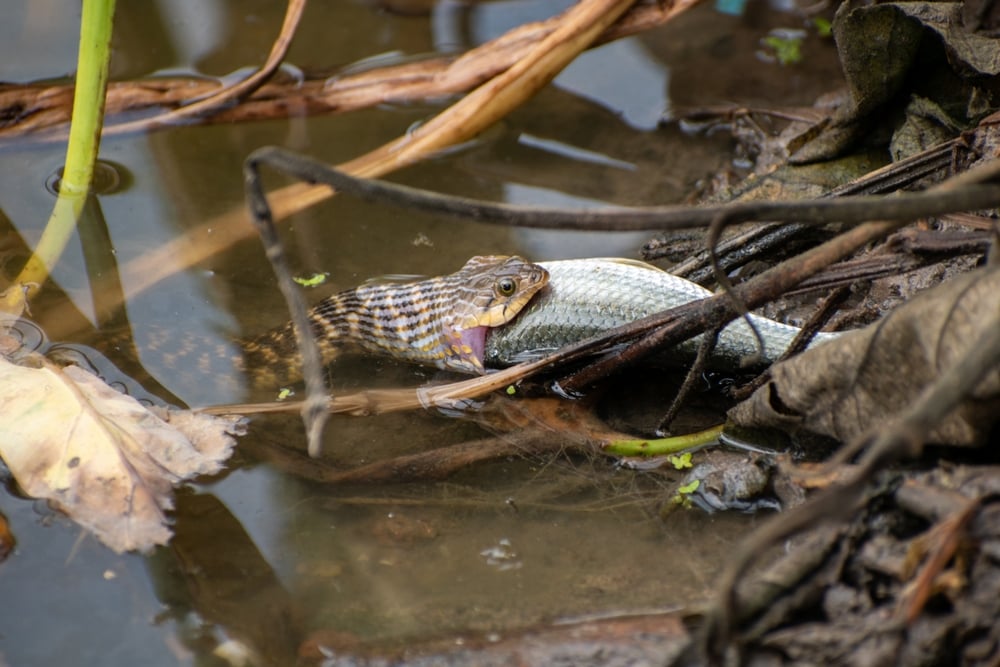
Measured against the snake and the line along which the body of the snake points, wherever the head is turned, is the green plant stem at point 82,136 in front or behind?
behind

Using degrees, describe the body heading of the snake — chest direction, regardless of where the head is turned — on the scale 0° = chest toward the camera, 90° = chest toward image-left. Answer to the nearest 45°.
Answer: approximately 270°

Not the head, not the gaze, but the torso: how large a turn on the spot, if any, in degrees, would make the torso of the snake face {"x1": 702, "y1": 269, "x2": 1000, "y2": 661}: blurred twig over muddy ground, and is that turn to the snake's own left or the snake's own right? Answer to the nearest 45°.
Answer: approximately 90° to the snake's own right

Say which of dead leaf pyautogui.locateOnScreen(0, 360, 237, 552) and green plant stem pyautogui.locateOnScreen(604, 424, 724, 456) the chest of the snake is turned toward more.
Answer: the green plant stem

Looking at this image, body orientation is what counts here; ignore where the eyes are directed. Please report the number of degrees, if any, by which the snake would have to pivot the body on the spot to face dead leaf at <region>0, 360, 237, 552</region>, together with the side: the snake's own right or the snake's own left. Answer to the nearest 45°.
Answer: approximately 135° to the snake's own right

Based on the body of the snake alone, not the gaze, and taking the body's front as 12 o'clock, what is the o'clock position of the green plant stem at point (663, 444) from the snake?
The green plant stem is roughly at 2 o'clock from the snake.

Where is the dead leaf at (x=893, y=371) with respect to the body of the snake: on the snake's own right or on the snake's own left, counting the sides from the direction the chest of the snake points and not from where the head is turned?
on the snake's own right
